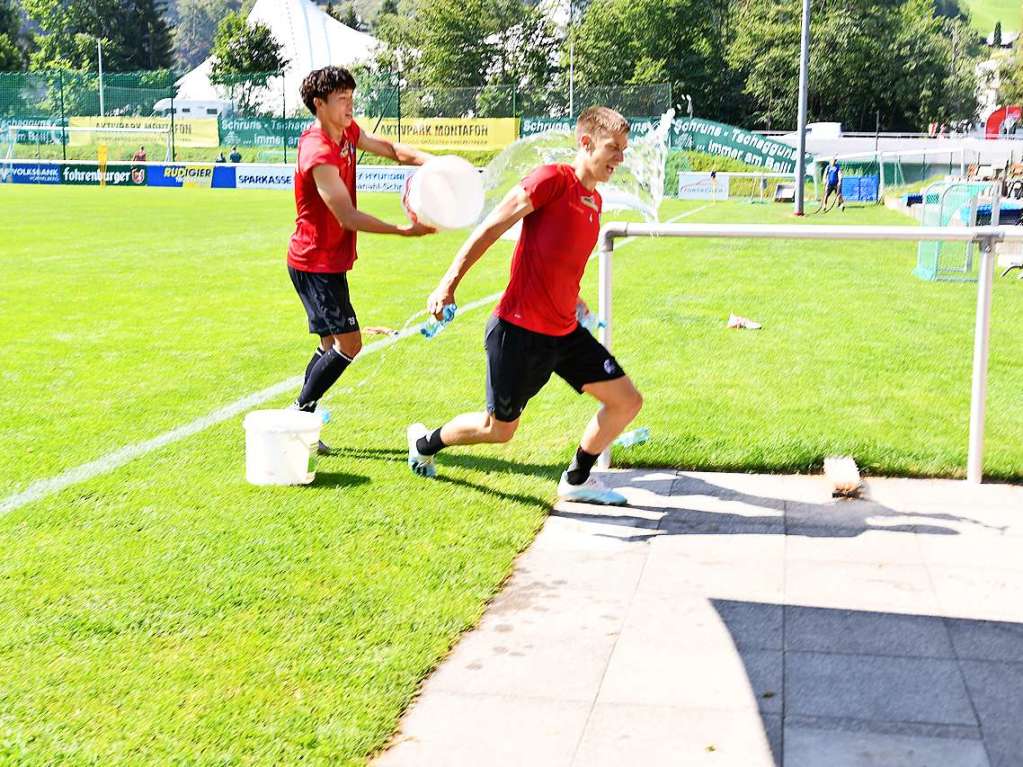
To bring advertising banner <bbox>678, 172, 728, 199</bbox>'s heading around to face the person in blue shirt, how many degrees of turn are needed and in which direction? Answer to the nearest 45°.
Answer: approximately 45° to its left

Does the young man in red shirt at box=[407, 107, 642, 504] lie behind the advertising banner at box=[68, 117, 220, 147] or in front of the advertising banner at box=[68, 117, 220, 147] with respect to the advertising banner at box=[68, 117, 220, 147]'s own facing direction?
in front

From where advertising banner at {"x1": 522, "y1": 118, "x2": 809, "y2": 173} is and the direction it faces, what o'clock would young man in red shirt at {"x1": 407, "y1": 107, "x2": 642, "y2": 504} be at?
The young man in red shirt is roughly at 12 o'clock from the advertising banner.

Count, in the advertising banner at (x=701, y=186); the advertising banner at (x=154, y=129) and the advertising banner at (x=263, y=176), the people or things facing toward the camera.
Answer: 3

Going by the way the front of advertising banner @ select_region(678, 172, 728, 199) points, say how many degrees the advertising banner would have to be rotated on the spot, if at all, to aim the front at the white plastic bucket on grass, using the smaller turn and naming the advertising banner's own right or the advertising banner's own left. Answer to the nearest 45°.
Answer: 0° — it already faces it

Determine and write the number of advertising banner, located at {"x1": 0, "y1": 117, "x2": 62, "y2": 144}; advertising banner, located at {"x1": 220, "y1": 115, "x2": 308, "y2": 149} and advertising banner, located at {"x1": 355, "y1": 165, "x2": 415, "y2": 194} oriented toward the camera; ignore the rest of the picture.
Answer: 3

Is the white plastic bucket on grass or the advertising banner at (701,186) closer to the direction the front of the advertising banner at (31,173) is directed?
the white plastic bucket on grass

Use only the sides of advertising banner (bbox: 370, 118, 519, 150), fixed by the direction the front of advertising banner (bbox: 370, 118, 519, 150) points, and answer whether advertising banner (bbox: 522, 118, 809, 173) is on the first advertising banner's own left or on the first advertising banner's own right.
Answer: on the first advertising banner's own left

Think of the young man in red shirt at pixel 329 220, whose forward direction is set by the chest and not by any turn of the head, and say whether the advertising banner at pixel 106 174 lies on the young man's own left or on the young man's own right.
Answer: on the young man's own left

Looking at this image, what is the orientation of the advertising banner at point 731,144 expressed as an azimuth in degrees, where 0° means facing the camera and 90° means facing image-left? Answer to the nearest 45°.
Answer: approximately 0°

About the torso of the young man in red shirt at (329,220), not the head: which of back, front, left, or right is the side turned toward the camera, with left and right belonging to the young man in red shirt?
right

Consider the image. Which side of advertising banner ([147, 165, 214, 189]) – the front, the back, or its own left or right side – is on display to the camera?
front
